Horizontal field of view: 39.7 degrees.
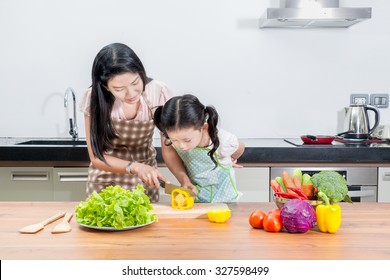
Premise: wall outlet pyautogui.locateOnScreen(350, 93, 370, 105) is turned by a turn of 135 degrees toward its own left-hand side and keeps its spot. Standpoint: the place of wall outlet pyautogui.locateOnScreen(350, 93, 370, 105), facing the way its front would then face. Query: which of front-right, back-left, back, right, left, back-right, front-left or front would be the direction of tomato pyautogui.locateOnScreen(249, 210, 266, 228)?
back-right

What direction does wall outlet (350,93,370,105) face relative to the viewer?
toward the camera

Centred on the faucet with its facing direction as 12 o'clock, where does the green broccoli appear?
The green broccoli is roughly at 10 o'clock from the faucet.

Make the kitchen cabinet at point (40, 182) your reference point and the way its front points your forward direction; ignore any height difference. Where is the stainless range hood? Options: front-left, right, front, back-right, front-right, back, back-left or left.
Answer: left

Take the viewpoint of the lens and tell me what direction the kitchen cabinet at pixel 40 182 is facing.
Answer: facing the viewer

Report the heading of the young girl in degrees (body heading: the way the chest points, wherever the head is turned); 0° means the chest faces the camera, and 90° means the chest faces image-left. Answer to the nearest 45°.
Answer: approximately 45°

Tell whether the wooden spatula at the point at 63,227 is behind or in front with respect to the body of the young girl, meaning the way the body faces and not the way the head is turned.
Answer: in front

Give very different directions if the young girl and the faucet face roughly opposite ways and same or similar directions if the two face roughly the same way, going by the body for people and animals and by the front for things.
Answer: same or similar directions

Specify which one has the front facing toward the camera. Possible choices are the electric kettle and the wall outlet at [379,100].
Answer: the wall outlet

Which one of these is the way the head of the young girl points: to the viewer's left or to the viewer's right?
to the viewer's left

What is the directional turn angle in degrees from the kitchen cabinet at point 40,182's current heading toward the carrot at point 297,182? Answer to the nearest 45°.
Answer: approximately 45° to its left

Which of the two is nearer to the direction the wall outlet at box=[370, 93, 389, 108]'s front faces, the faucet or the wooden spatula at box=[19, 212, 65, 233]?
the wooden spatula

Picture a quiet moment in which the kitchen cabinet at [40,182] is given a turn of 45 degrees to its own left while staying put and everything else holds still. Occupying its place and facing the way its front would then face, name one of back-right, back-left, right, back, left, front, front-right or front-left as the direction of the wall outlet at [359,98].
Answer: front-left

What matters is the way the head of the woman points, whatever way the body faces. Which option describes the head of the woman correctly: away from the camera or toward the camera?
toward the camera

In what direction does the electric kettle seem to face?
to the viewer's left

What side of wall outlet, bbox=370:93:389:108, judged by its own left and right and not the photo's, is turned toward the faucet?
right

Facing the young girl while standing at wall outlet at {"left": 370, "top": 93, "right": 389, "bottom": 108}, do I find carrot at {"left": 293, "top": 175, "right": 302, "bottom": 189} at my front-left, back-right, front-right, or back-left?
front-left
